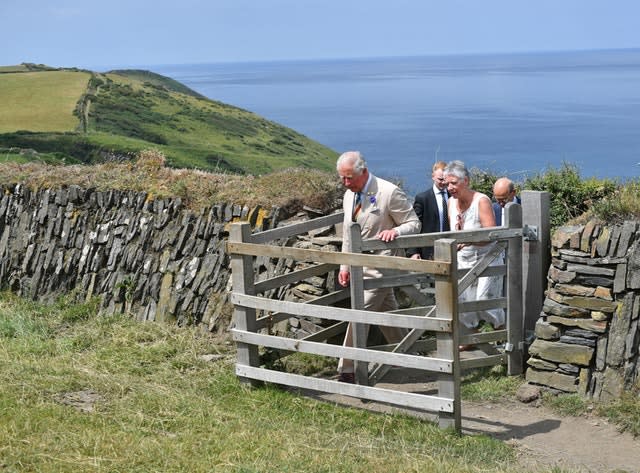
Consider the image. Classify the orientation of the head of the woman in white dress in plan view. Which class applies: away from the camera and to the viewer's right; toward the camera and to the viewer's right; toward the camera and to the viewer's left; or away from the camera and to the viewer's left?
toward the camera and to the viewer's left

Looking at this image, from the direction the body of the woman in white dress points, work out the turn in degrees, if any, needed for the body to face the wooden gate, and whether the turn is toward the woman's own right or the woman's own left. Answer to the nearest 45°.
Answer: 0° — they already face it

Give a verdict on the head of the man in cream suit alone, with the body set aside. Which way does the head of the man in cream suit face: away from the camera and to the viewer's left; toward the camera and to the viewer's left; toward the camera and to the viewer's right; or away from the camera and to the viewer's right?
toward the camera and to the viewer's left

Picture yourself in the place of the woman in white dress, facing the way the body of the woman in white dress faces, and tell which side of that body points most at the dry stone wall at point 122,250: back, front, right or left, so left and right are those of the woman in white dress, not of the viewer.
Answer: right

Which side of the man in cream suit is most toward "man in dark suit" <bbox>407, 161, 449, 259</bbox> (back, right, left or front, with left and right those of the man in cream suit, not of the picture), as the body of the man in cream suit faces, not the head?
back

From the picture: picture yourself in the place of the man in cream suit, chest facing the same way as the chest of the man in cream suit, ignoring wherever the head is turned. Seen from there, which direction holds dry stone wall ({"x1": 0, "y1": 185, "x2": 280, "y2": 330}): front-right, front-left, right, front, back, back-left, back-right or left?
right

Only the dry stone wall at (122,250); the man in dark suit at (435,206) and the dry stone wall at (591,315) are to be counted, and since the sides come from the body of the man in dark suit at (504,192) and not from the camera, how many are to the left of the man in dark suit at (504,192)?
1

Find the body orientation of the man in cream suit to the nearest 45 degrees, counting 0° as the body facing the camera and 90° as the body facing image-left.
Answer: approximately 45°

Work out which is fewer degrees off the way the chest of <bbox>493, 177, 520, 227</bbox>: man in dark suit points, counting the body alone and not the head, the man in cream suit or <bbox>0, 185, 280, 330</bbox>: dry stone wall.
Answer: the man in cream suit

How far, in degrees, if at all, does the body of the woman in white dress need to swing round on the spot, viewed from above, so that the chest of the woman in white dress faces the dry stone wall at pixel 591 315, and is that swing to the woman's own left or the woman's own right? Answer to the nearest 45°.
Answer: approximately 90° to the woman's own left
